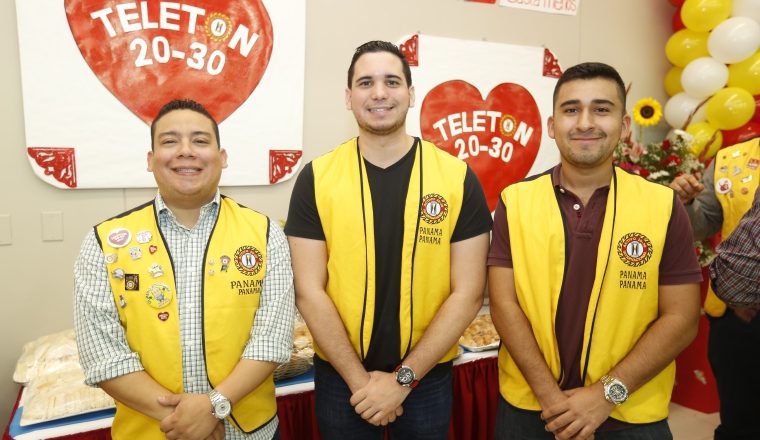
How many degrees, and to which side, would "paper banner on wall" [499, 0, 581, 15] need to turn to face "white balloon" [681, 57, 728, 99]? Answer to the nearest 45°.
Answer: approximately 90° to its left

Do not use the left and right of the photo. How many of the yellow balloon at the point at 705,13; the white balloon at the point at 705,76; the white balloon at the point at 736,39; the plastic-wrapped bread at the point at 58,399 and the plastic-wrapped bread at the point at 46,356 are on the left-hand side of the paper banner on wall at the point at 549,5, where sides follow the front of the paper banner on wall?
3

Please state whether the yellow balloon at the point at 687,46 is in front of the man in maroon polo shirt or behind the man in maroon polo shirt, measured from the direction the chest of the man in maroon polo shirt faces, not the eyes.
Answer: behind

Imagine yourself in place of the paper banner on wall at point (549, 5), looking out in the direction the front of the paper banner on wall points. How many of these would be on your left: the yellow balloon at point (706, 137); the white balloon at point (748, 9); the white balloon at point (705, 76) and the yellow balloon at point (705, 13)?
4

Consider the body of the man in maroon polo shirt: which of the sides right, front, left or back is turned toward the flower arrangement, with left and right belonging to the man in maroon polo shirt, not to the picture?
back

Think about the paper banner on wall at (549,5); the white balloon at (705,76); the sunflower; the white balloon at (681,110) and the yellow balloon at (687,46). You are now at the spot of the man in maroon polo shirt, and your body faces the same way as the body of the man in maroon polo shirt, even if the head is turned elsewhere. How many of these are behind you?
5

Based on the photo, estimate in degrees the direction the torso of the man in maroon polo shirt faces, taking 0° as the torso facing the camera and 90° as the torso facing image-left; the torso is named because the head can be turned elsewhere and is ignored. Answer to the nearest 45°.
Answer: approximately 0°

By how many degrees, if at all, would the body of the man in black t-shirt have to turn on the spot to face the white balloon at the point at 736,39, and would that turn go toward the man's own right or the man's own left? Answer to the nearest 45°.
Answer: approximately 135° to the man's own left

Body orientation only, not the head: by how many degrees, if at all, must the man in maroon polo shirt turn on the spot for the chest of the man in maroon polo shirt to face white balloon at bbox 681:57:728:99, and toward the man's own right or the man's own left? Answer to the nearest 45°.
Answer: approximately 180°

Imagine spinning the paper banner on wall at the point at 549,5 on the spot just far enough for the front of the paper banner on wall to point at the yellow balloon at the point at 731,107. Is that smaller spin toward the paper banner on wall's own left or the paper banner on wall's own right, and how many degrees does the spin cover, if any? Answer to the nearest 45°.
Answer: approximately 90° to the paper banner on wall's own left
